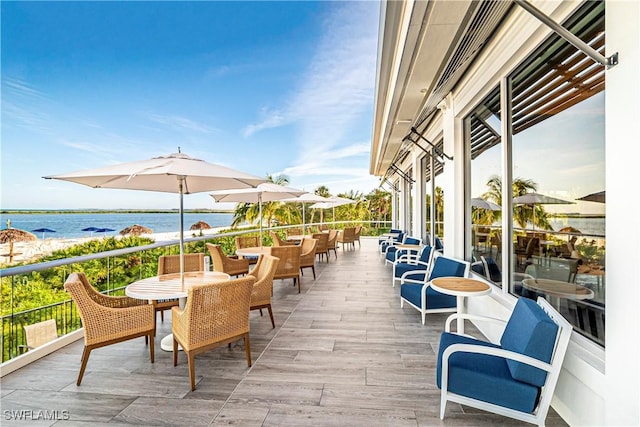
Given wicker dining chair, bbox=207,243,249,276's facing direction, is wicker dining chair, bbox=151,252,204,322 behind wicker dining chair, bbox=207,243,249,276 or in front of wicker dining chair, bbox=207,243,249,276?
behind

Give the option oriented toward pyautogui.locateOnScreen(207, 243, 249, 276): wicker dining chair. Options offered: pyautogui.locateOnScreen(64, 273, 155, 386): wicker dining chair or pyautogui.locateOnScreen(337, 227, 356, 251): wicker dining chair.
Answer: pyautogui.locateOnScreen(64, 273, 155, 386): wicker dining chair

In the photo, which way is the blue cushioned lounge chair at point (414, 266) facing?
to the viewer's left

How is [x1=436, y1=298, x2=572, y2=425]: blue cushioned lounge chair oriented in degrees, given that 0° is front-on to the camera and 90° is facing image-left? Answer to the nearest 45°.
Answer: approximately 90°

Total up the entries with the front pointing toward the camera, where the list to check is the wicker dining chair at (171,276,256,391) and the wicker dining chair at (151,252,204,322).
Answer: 1

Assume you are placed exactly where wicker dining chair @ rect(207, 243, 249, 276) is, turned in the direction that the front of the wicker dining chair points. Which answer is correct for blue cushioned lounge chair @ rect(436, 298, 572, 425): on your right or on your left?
on your right

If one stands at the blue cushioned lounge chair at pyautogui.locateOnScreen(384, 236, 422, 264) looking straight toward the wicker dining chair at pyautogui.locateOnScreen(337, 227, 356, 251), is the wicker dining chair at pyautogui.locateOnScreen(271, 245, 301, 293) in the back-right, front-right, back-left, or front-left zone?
back-left

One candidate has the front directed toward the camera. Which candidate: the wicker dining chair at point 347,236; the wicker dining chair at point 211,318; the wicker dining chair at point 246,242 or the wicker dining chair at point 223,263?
the wicker dining chair at point 246,242

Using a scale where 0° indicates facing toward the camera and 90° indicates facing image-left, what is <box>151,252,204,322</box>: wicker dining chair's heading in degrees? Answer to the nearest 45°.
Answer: approximately 0°

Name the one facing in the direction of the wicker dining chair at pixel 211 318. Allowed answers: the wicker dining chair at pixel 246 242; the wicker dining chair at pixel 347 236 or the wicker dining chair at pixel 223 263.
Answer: the wicker dining chair at pixel 246 242
